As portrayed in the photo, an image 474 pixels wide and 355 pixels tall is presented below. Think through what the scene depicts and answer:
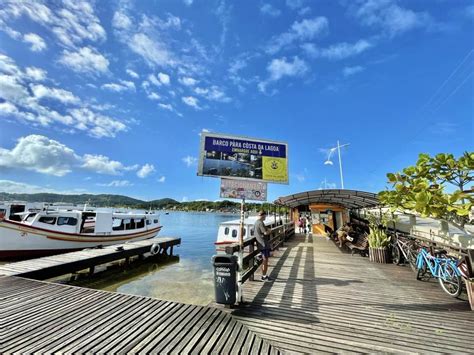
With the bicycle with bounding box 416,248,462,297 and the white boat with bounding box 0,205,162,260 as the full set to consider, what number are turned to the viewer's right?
0

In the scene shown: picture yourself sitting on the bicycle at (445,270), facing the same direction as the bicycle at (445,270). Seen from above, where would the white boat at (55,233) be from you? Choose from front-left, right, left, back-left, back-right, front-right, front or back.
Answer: front-left

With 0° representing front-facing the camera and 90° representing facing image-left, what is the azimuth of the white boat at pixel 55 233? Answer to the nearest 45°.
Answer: approximately 45°

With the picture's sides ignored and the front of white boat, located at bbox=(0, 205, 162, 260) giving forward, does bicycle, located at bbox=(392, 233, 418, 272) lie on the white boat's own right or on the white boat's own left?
on the white boat's own left

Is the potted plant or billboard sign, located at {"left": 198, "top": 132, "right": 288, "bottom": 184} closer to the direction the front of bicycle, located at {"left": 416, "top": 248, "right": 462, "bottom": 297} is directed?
the potted plant

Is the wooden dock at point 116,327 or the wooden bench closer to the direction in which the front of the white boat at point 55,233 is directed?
the wooden dock
